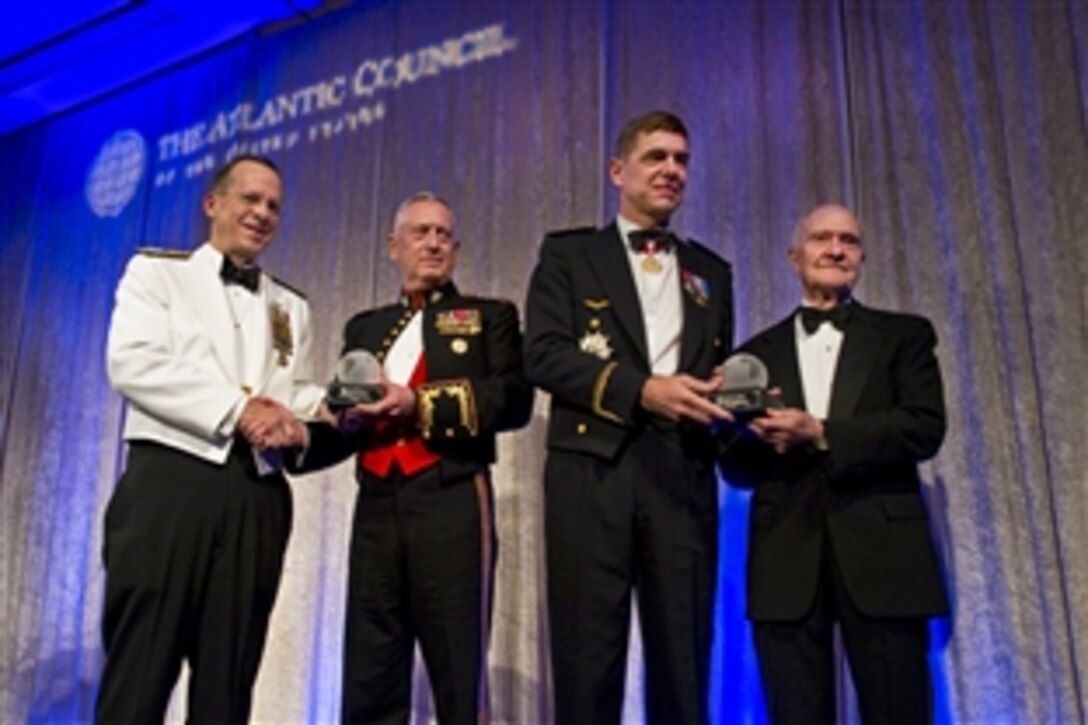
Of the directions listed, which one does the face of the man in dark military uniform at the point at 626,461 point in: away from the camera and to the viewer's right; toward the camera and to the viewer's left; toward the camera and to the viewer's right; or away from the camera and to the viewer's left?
toward the camera and to the viewer's right

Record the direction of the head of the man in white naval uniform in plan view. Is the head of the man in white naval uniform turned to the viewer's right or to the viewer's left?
to the viewer's right

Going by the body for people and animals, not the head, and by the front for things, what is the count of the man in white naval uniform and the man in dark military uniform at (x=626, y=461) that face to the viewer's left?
0

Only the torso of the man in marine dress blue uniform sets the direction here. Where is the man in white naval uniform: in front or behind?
in front

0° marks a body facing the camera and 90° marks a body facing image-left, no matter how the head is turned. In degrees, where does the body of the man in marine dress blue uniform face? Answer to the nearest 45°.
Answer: approximately 45°

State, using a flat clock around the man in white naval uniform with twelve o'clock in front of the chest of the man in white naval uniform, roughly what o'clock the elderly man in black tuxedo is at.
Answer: The elderly man in black tuxedo is roughly at 11 o'clock from the man in white naval uniform.

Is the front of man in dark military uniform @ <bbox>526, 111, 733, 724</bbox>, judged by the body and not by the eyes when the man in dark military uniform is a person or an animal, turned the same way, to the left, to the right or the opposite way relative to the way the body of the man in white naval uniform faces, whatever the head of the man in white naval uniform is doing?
the same way

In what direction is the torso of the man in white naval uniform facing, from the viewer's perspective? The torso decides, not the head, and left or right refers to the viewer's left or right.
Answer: facing the viewer and to the right of the viewer

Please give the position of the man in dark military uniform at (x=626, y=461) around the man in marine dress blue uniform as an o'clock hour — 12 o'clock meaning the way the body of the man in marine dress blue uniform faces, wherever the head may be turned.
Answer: The man in dark military uniform is roughly at 9 o'clock from the man in marine dress blue uniform.

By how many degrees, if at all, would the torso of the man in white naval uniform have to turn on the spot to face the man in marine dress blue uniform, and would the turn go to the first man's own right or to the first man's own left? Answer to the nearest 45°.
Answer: approximately 45° to the first man's own left

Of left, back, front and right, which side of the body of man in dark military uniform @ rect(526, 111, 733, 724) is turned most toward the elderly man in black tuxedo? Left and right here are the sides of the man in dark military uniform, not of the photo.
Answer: left
